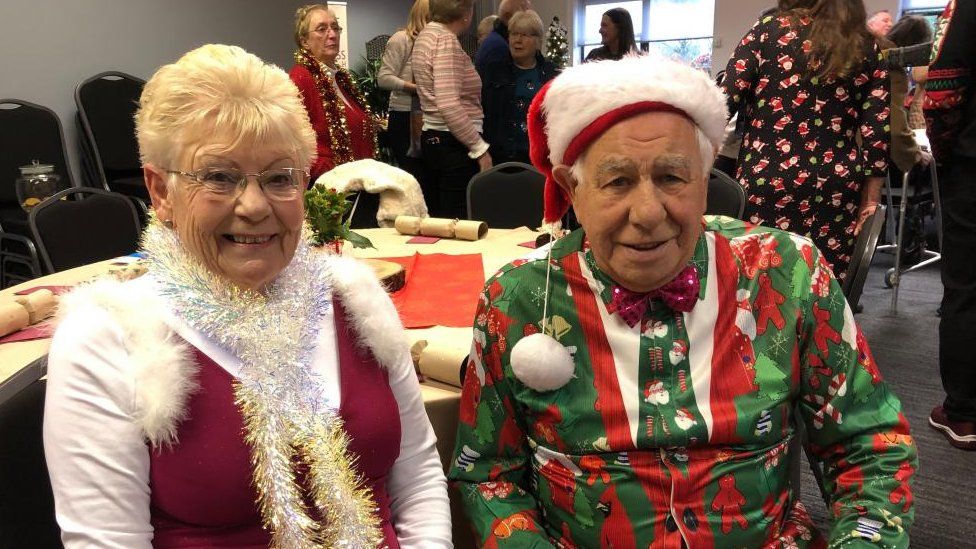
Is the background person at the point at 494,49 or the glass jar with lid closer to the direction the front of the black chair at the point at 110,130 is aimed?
the background person

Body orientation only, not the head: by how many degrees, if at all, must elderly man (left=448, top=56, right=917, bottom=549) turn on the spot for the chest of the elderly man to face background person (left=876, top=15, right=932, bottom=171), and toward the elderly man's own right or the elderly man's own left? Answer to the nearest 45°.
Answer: approximately 180°

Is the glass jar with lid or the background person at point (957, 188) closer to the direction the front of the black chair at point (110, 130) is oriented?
the background person

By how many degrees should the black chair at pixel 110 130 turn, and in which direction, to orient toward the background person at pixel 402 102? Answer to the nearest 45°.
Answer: approximately 45° to its left

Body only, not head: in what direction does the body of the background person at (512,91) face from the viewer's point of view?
toward the camera

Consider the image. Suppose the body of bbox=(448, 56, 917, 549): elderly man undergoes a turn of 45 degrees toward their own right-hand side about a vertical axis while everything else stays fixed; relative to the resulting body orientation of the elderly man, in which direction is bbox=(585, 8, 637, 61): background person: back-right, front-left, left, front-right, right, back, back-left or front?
back-right

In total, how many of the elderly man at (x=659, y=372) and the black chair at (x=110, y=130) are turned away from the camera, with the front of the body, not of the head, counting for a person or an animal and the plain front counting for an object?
0

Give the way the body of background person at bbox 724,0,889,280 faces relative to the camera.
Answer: away from the camera

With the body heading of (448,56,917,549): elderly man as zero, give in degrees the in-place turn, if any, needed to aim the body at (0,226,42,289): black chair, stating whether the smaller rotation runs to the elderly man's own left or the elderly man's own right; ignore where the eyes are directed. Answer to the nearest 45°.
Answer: approximately 135° to the elderly man's own right

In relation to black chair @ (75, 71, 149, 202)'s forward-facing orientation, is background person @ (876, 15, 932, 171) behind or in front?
in front

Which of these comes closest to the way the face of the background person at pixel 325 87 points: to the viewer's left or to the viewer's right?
to the viewer's right

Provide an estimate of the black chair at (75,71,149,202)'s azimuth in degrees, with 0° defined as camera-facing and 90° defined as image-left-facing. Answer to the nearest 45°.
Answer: approximately 315°
